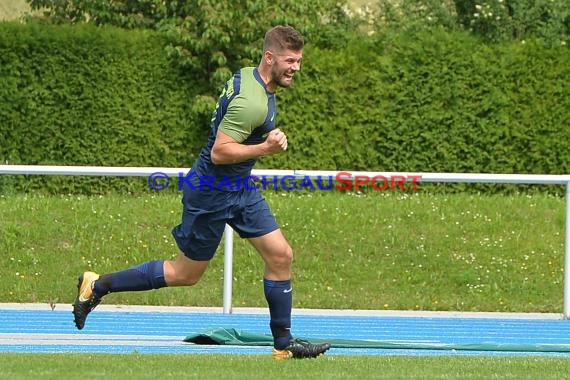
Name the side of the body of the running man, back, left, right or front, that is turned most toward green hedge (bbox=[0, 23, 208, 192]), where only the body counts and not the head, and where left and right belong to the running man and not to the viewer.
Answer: left

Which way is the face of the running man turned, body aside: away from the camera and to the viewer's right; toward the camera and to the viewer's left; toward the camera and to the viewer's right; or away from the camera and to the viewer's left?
toward the camera and to the viewer's right

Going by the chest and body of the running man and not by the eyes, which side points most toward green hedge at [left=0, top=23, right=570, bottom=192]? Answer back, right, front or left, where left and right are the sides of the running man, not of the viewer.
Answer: left

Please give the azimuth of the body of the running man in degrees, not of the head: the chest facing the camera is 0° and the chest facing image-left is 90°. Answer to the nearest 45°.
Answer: approximately 270°
